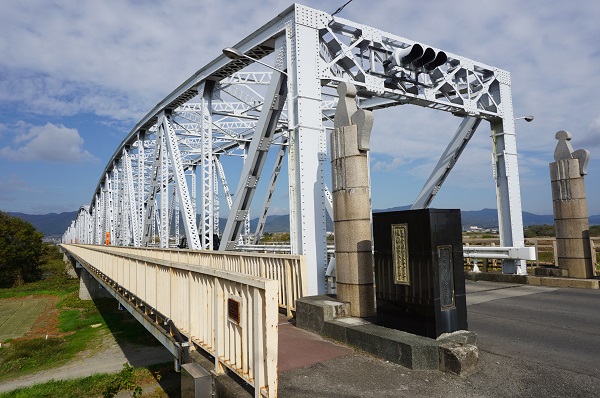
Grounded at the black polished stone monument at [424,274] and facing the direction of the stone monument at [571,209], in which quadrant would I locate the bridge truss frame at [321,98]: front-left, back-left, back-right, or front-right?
front-left

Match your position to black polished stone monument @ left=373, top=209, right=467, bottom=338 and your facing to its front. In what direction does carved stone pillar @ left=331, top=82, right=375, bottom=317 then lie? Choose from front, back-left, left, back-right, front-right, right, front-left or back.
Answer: right

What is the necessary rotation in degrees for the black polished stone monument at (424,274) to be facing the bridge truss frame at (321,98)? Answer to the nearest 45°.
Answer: approximately 90° to its right

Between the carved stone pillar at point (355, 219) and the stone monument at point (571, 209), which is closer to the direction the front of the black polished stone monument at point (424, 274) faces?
the carved stone pillar

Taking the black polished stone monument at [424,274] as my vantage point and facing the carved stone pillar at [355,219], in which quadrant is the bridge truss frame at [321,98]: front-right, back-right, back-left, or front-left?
front-right

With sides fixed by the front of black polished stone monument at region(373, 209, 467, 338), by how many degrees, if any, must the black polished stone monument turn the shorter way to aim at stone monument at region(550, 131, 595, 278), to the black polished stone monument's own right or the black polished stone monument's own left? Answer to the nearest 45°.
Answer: approximately 180°

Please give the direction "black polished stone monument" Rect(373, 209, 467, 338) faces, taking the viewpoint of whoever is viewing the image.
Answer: facing the viewer and to the left of the viewer
